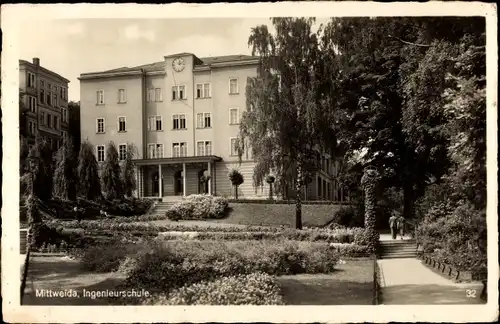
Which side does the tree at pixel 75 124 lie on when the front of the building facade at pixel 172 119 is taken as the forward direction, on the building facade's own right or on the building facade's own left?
on the building facade's own right

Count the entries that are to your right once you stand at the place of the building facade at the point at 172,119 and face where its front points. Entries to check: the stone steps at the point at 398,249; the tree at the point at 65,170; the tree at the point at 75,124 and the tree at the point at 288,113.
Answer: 2

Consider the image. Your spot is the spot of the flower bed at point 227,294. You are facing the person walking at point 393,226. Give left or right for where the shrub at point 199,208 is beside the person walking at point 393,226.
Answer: left

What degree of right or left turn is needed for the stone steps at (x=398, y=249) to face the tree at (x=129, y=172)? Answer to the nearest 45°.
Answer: approximately 90° to its right

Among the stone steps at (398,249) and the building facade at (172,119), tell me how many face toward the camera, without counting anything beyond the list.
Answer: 2

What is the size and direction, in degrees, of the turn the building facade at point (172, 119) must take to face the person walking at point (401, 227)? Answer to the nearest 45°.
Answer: approximately 90° to its left

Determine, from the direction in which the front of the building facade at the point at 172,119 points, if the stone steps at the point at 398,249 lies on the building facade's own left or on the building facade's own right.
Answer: on the building facade's own left
